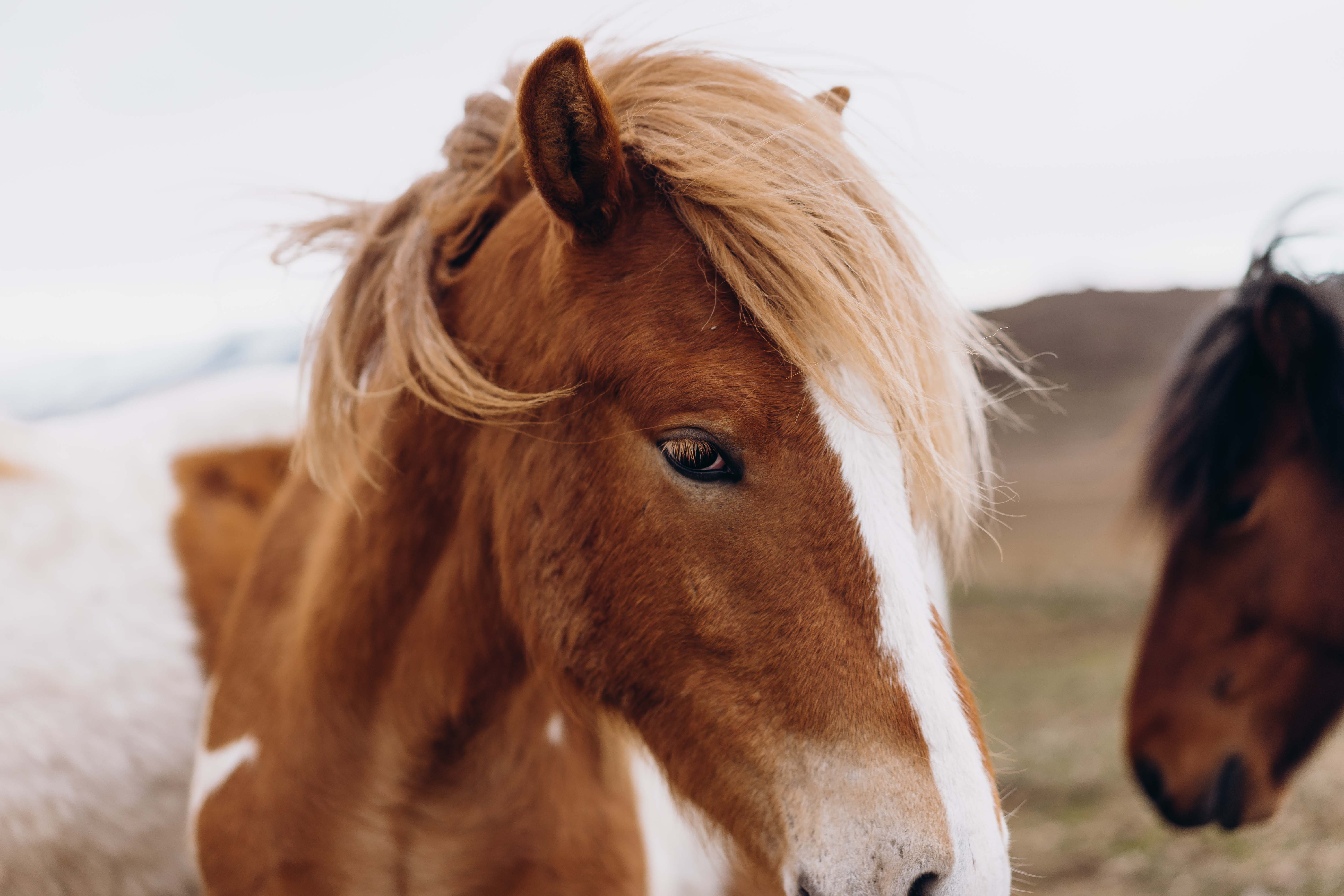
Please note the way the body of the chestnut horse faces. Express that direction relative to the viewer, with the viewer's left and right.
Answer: facing the viewer and to the right of the viewer

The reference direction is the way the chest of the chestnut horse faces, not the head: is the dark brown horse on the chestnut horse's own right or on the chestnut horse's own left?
on the chestnut horse's own left

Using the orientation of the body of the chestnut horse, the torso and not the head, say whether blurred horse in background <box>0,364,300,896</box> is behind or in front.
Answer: behind
